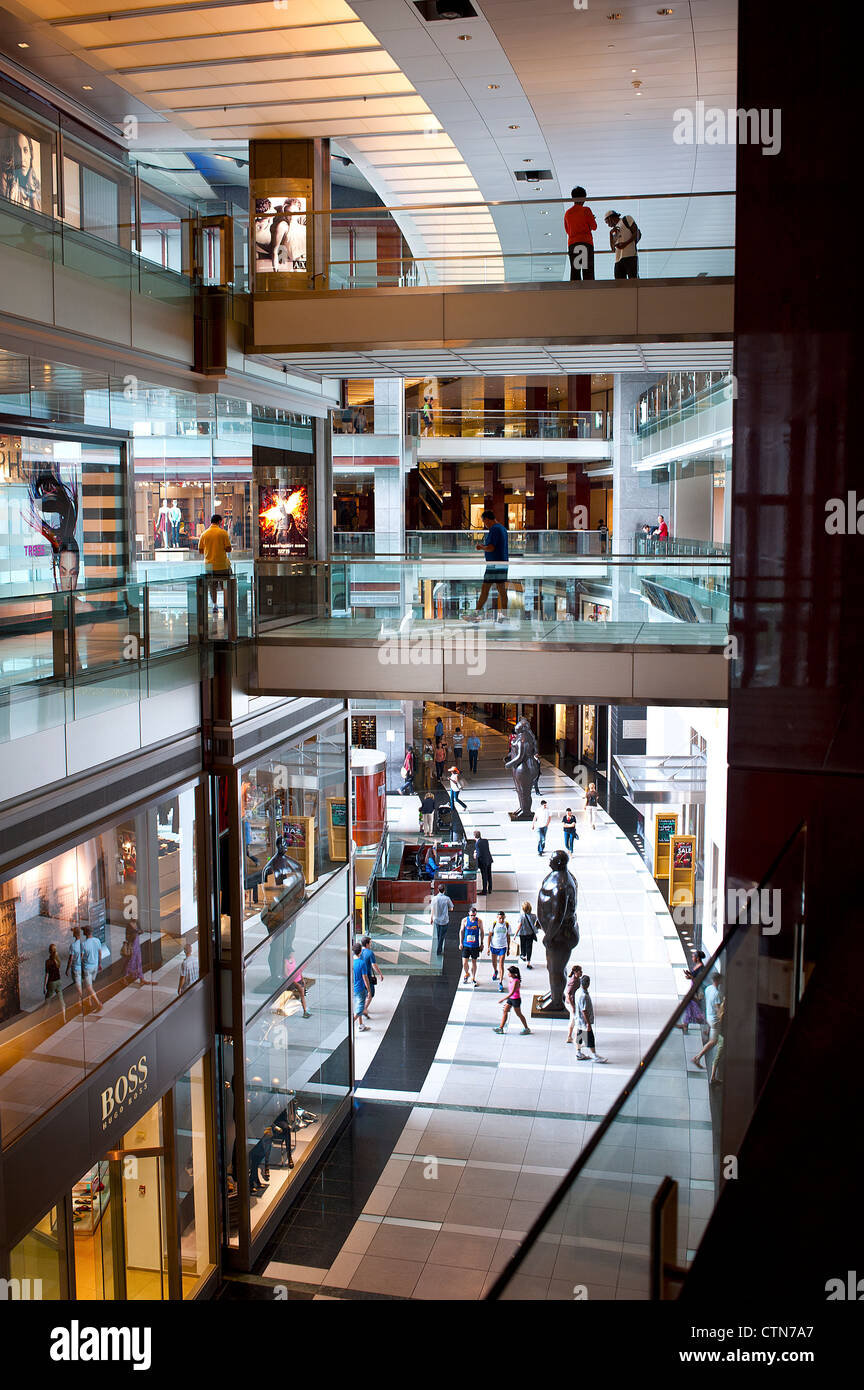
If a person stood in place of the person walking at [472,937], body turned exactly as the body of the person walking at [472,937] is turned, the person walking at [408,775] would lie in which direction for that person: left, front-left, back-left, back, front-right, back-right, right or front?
back

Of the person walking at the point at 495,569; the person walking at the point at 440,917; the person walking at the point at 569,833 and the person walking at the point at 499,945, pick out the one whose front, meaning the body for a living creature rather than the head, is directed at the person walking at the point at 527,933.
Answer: the person walking at the point at 569,833

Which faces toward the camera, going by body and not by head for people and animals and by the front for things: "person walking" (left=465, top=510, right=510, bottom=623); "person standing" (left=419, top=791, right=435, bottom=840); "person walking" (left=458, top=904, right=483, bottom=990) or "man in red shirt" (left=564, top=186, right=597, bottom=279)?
"person walking" (left=458, top=904, right=483, bottom=990)

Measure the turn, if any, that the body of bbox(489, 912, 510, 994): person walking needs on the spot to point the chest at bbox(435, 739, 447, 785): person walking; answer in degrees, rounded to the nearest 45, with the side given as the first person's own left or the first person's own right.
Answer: approximately 180°

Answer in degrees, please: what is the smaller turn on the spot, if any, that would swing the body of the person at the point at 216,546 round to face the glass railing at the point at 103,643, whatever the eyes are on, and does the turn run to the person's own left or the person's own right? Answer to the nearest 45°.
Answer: approximately 180°

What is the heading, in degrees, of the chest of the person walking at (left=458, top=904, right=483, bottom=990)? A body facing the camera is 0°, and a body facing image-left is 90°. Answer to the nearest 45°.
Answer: approximately 0°
